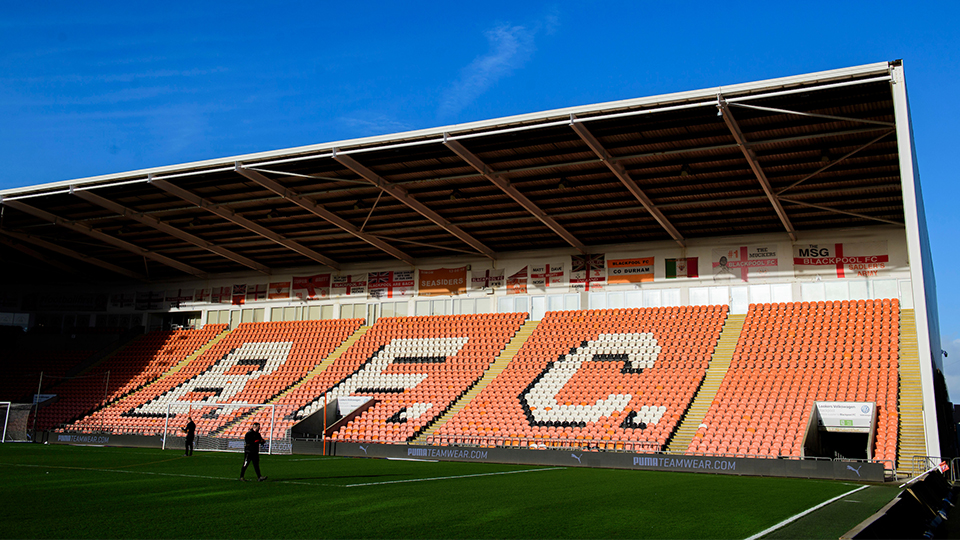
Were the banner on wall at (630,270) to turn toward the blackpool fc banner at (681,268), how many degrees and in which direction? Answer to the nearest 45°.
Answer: approximately 90° to its left

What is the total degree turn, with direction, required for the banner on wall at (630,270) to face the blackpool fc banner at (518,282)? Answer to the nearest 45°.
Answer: approximately 90° to its right

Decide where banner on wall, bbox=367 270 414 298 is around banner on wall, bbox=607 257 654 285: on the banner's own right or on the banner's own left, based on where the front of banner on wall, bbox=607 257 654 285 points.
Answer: on the banner's own right

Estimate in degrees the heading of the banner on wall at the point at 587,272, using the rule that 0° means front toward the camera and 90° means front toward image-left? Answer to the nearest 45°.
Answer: approximately 0°

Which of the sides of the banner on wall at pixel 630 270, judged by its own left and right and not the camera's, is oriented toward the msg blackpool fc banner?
left

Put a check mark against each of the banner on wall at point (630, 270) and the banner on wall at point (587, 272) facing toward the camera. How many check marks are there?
2
